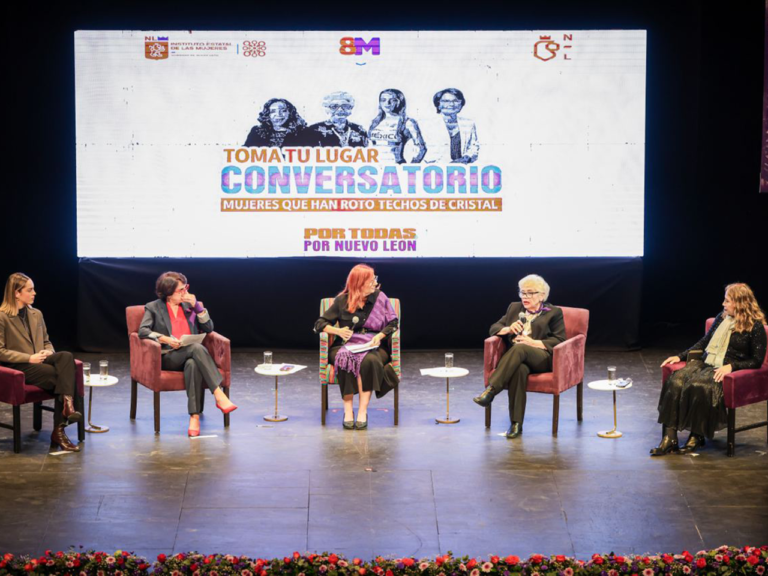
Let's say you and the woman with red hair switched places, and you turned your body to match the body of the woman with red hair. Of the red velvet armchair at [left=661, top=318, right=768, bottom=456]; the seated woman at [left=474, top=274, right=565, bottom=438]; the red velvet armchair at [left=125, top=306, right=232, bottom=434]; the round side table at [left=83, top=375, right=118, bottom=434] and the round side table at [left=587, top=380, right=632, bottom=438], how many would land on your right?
2

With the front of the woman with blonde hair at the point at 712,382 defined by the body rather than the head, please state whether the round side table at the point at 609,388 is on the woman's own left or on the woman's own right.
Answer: on the woman's own right

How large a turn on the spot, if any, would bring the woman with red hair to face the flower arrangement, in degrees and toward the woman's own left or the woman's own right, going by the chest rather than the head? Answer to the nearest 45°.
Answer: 0° — they already face it

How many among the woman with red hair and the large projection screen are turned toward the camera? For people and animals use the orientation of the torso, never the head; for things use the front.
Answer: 2

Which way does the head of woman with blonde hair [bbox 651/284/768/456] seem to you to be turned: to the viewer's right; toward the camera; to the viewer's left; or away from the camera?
to the viewer's left

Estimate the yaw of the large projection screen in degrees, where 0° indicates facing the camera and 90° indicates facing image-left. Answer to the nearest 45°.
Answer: approximately 0°

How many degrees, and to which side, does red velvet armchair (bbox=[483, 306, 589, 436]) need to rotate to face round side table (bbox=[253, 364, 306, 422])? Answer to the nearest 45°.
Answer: approximately 45° to its right

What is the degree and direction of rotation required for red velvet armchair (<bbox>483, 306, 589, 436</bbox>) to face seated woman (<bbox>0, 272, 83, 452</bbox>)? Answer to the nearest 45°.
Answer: approximately 45° to its right

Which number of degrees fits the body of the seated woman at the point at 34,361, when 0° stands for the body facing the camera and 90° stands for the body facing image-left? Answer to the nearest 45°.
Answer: approximately 315°

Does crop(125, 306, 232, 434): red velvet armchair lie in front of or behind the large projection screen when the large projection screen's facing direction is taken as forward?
in front

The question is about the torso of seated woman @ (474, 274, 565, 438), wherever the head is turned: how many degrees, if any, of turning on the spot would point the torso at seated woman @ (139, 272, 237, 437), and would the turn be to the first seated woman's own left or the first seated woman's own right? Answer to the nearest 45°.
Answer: approximately 45° to the first seated woman's own right

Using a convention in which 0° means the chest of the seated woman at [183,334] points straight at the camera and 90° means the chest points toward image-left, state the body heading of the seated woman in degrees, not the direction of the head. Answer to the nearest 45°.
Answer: approximately 315°

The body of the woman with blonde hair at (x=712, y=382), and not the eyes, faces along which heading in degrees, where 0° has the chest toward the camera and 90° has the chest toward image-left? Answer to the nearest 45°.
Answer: approximately 45°

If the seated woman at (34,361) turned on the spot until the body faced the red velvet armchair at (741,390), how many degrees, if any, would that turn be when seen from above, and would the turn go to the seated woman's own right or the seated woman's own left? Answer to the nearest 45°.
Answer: approximately 45° to the seated woman's own left

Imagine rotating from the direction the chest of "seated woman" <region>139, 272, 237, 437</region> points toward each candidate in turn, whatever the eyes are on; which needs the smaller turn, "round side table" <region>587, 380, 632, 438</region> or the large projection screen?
the round side table

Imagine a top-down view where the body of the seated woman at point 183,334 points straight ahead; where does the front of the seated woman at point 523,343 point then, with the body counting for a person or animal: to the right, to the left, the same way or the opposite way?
to the right
